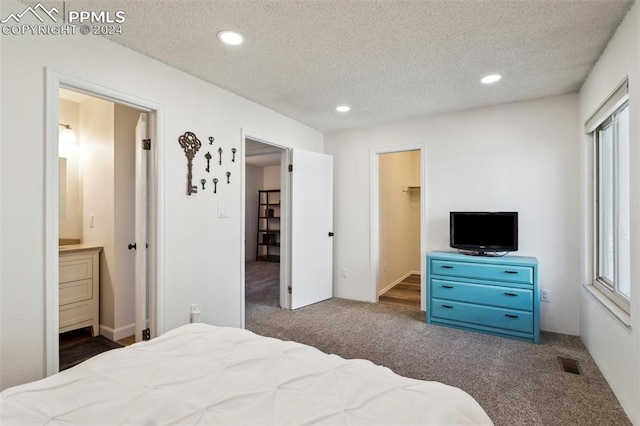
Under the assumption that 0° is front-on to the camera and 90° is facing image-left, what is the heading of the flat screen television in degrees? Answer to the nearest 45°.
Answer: approximately 0°

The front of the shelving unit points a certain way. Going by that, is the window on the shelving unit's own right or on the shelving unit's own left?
on the shelving unit's own left

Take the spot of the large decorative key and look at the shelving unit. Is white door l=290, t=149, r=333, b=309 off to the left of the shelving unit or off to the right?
right

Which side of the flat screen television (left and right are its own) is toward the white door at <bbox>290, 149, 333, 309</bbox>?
right

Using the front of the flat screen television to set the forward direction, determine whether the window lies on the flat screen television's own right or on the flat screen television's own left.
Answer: on the flat screen television's own left

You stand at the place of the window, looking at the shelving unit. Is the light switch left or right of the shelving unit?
left

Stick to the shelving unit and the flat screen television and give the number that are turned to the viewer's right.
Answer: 0

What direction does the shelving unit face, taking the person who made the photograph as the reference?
facing the viewer and to the left of the viewer

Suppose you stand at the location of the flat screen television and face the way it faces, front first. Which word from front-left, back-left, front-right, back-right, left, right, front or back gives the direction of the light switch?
front-right

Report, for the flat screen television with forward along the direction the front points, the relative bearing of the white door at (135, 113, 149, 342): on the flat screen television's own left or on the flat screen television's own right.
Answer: on the flat screen television's own right
